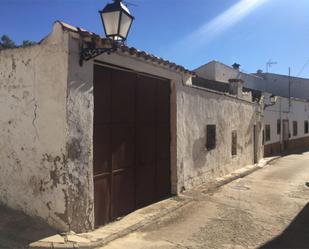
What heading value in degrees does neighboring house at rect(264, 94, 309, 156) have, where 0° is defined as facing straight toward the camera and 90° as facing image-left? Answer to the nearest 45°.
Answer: approximately 315°

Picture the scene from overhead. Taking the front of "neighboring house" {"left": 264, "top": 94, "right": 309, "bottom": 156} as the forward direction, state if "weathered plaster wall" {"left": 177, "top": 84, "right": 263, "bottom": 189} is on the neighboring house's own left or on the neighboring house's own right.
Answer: on the neighboring house's own right

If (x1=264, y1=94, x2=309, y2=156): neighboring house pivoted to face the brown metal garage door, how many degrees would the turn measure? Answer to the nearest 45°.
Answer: approximately 45° to its right

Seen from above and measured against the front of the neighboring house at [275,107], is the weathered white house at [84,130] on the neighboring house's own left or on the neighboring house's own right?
on the neighboring house's own right

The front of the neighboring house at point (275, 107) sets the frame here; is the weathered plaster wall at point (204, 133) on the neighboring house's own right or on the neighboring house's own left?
on the neighboring house's own right

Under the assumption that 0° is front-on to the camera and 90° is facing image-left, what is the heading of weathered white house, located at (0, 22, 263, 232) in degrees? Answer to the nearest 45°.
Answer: approximately 315°

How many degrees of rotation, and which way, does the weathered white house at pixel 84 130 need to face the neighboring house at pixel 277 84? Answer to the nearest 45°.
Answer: approximately 90° to its left

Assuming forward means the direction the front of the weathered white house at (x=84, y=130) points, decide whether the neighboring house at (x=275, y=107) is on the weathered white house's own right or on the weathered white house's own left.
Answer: on the weathered white house's own left

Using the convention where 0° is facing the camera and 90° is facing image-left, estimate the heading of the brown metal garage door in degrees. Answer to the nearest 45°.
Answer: approximately 315°
